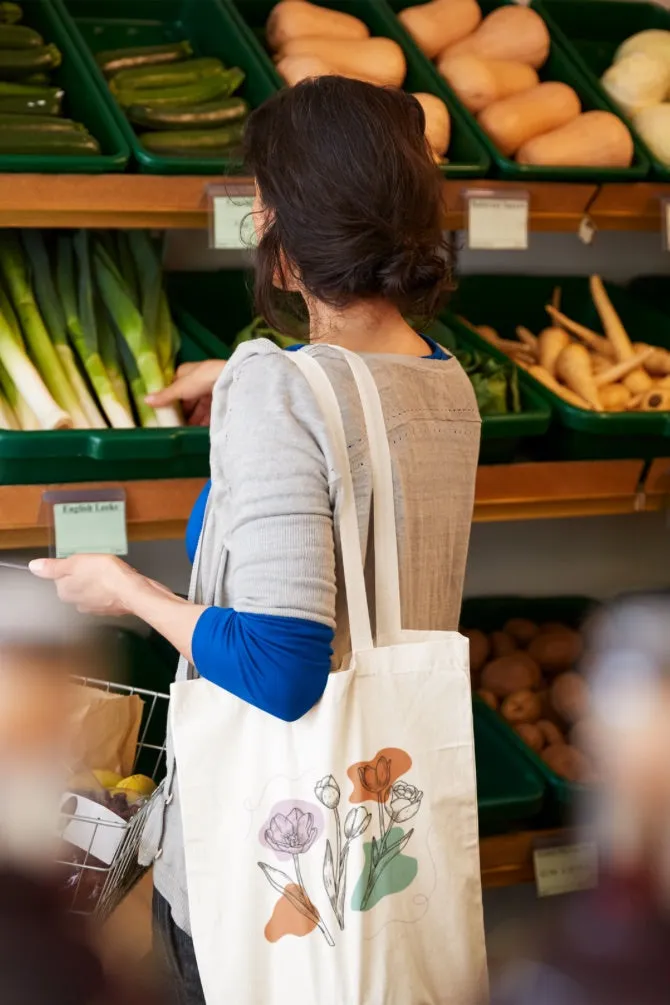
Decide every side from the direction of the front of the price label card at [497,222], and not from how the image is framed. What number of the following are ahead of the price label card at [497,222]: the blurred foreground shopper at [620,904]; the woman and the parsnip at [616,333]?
2

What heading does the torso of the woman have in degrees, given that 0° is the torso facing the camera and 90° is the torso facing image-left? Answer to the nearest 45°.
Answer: approximately 135°

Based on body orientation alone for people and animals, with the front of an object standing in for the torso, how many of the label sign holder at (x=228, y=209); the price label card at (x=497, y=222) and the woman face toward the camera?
2

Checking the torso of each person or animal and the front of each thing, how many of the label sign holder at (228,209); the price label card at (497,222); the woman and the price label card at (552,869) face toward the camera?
3

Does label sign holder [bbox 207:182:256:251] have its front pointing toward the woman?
yes

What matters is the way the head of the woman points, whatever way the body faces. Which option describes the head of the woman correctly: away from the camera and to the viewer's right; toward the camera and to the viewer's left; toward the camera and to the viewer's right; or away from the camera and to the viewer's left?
away from the camera and to the viewer's left

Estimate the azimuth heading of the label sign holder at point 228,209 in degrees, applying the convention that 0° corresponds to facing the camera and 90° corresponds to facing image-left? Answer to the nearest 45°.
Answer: approximately 0°

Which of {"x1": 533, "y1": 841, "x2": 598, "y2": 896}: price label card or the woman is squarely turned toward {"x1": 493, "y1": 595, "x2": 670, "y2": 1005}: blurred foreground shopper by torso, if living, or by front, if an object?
the price label card
